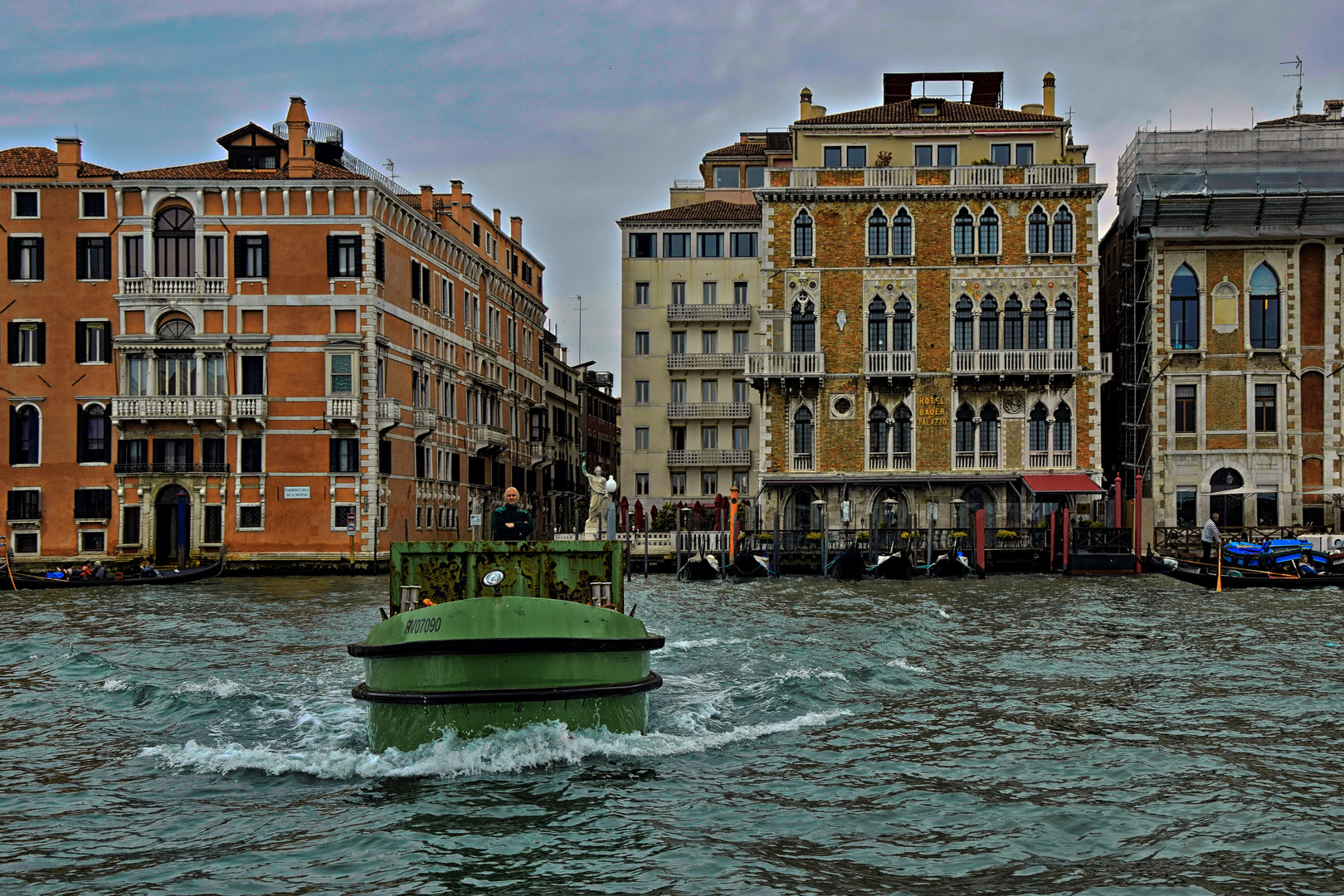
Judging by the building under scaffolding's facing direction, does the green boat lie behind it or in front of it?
in front

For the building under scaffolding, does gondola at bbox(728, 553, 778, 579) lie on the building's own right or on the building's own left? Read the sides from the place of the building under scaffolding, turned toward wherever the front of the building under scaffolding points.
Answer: on the building's own right

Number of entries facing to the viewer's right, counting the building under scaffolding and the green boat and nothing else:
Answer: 0

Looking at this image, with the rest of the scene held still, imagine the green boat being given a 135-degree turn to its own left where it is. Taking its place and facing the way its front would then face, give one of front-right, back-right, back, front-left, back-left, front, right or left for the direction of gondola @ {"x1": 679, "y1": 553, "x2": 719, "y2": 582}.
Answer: front-left

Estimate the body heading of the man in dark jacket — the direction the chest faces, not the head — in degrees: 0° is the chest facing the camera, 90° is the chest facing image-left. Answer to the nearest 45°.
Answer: approximately 0°
